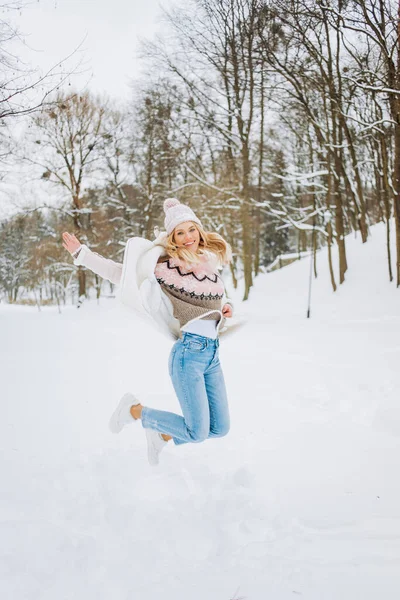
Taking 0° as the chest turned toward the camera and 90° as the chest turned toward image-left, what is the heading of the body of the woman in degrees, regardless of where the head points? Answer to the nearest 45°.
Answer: approximately 315°
